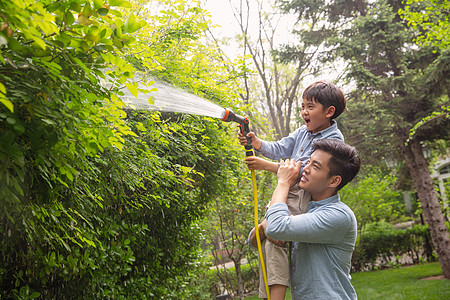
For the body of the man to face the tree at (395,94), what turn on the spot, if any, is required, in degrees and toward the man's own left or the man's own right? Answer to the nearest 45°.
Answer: approximately 90° to the man's own right

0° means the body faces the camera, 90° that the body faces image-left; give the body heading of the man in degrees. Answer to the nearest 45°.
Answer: approximately 90°

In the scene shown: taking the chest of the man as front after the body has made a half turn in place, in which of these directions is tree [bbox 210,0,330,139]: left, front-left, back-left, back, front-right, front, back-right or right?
left
